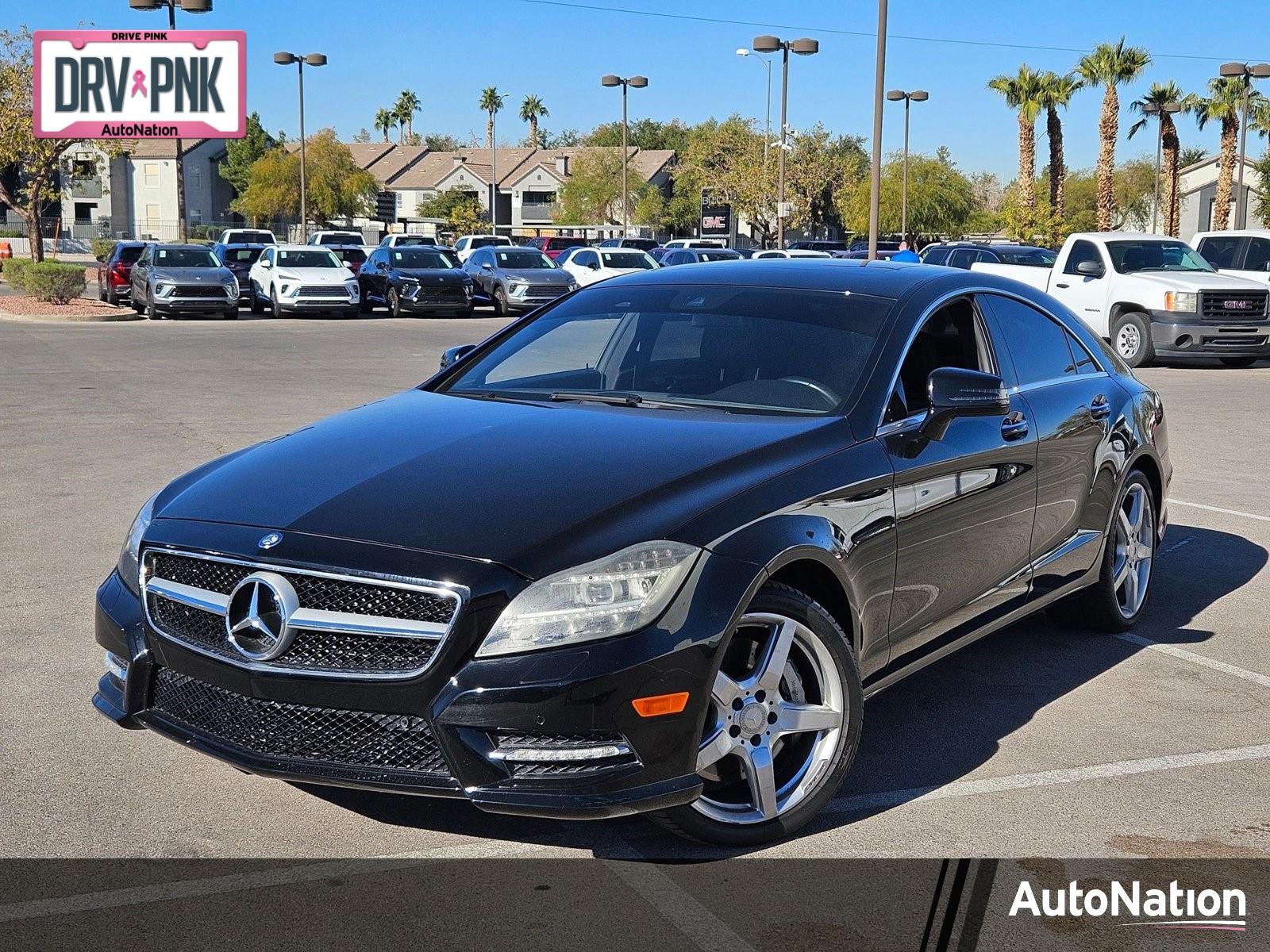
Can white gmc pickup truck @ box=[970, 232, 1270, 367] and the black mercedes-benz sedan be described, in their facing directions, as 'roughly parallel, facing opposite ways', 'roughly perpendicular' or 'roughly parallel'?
roughly perpendicular

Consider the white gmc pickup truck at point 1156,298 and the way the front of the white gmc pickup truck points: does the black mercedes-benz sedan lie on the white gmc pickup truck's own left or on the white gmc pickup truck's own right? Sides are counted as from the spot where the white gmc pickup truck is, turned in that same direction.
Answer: on the white gmc pickup truck's own right

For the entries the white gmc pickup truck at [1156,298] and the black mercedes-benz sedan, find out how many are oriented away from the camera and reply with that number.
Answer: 0

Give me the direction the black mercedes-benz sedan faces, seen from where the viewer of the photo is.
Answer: facing the viewer and to the left of the viewer

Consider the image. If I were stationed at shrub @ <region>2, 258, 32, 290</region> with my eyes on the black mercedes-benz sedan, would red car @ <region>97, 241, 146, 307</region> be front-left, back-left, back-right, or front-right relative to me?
front-left

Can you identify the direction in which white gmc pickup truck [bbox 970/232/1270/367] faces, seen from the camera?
facing the viewer and to the right of the viewer

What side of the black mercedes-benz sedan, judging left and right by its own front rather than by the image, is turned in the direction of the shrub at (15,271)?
right

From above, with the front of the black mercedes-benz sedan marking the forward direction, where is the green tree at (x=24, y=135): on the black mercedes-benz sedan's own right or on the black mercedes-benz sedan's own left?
on the black mercedes-benz sedan's own right

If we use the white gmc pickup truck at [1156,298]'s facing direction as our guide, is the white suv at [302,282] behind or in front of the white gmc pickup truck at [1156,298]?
behind

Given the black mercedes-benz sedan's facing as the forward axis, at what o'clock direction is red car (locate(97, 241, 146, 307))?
The red car is roughly at 4 o'clock from the black mercedes-benz sedan.

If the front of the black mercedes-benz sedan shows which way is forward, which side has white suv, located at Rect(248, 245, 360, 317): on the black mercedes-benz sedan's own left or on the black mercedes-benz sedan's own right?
on the black mercedes-benz sedan's own right

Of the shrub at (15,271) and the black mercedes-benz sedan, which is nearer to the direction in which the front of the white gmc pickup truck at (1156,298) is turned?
the black mercedes-benz sedan

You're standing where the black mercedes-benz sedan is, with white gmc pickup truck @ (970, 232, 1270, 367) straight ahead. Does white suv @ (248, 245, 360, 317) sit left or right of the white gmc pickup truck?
left

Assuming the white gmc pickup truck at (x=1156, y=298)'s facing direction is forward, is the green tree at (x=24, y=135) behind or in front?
behind
